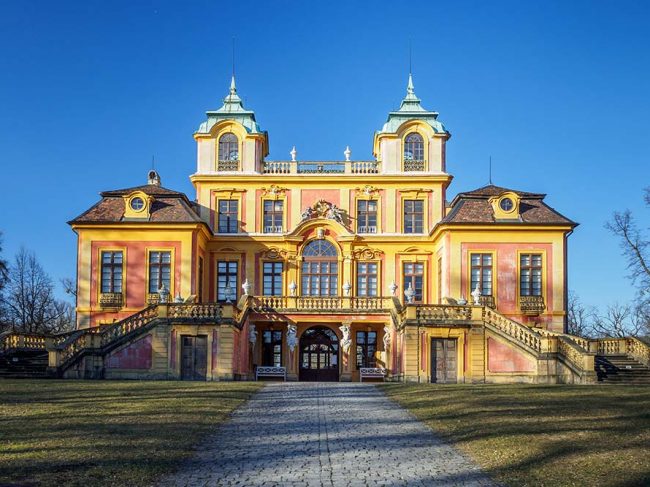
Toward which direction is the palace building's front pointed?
toward the camera
